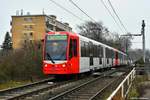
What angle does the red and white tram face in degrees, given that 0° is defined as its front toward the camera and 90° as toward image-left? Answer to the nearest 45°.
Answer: approximately 45°
